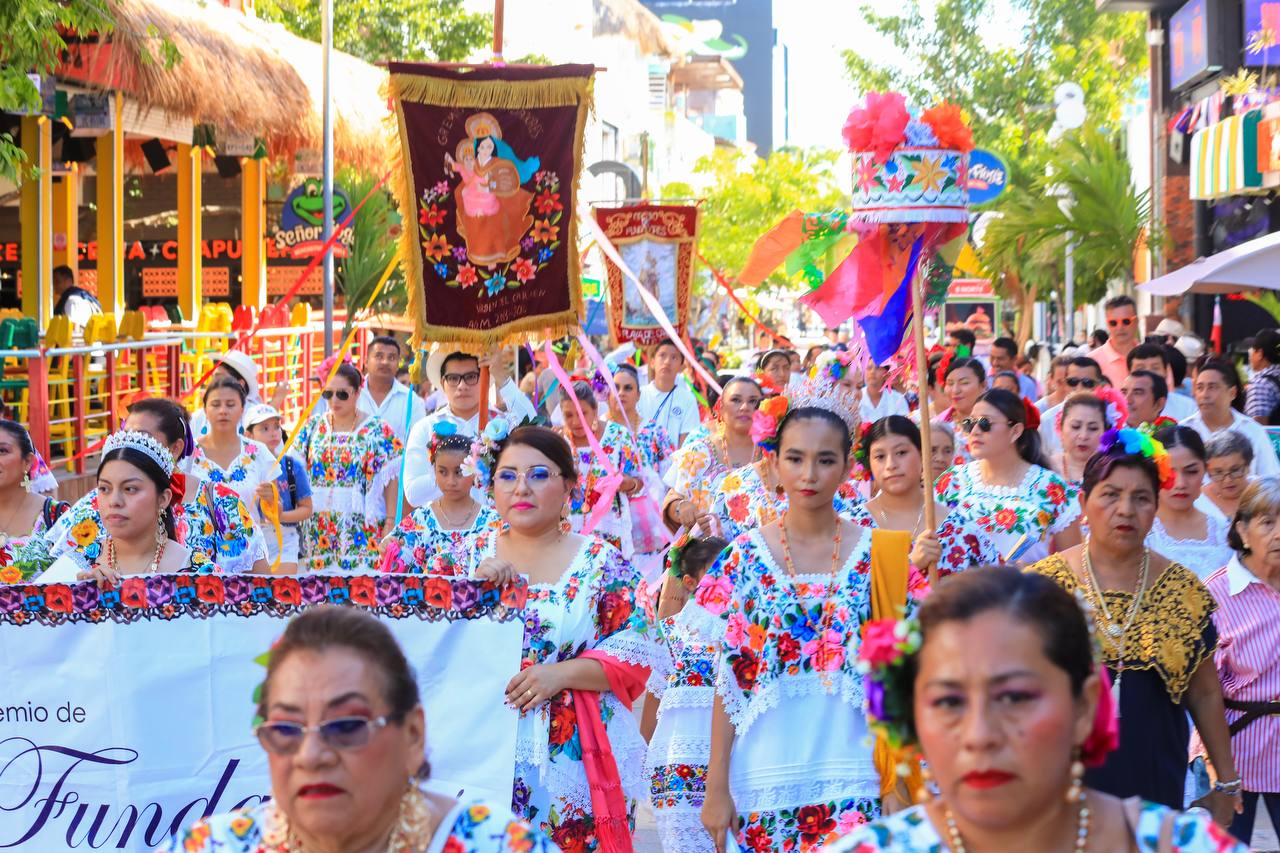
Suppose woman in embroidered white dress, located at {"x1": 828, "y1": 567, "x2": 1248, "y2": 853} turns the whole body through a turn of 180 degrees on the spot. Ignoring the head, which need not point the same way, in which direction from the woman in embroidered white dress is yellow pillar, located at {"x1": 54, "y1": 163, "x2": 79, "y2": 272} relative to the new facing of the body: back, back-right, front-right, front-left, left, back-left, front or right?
front-left

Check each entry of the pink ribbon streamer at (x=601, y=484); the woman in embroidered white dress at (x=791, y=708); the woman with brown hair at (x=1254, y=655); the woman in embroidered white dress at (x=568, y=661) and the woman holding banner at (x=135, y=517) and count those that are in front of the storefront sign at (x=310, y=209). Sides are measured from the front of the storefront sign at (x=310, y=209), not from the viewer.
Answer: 5

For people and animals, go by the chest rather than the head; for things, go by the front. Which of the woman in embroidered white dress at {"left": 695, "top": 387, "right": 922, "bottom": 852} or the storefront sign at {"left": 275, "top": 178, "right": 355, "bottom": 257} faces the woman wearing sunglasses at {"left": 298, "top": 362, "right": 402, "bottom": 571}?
the storefront sign

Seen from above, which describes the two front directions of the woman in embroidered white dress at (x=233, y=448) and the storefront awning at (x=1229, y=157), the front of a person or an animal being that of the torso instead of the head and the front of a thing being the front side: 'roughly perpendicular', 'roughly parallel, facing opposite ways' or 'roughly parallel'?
roughly perpendicular

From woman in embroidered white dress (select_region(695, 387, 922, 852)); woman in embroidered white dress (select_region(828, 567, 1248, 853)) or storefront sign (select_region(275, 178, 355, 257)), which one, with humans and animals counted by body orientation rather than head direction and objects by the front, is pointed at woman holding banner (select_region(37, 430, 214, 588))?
the storefront sign

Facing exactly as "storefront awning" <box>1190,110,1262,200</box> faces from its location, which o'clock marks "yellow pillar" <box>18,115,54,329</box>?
The yellow pillar is roughly at 12 o'clock from the storefront awning.
